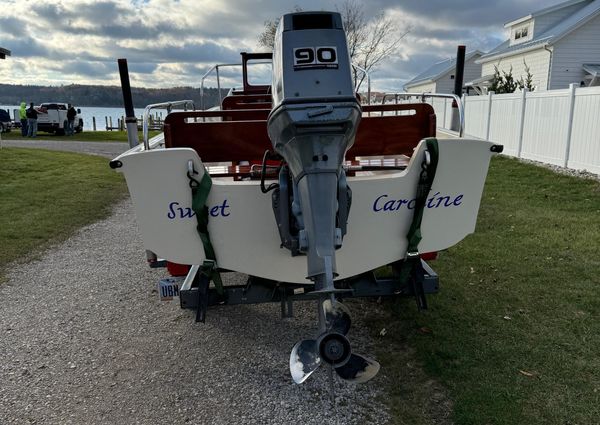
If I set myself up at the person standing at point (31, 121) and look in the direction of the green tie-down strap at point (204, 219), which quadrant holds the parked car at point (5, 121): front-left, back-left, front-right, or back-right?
back-right

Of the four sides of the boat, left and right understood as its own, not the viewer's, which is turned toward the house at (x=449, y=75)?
front

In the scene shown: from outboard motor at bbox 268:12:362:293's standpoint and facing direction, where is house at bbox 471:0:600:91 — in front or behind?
in front

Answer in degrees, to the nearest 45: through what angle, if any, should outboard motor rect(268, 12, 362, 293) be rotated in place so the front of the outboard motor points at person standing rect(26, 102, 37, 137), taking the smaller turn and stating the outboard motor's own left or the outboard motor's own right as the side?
approximately 45° to the outboard motor's own left

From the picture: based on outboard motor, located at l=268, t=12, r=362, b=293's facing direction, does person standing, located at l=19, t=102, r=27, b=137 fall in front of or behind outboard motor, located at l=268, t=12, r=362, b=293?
in front

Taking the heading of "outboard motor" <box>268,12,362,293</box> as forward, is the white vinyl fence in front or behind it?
in front

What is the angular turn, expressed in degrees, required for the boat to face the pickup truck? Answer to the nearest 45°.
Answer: approximately 45° to its left

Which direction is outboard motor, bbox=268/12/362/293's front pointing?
away from the camera

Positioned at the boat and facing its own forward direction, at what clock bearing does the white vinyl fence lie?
The white vinyl fence is roughly at 1 o'clock from the boat.

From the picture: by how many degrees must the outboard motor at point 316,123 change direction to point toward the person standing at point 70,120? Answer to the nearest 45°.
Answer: approximately 45° to its left

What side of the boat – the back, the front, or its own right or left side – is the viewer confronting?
back
